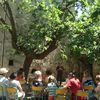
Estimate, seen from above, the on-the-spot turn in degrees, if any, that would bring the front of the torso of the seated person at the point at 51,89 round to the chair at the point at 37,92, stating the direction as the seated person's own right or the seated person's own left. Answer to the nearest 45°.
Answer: approximately 45° to the seated person's own left

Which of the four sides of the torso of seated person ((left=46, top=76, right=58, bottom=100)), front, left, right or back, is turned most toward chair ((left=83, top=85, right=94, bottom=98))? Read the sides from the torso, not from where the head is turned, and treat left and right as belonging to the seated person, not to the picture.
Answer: right

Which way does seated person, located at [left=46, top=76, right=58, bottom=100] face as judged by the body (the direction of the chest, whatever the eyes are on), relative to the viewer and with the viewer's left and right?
facing away from the viewer

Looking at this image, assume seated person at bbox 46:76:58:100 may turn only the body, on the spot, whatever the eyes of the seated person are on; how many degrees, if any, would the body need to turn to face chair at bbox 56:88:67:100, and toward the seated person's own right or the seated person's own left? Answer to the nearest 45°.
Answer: approximately 135° to the seated person's own right

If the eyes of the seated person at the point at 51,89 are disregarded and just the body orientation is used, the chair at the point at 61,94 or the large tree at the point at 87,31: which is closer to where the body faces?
the large tree

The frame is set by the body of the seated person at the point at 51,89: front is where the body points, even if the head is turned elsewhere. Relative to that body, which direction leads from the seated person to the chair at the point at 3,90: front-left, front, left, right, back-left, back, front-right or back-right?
back-left

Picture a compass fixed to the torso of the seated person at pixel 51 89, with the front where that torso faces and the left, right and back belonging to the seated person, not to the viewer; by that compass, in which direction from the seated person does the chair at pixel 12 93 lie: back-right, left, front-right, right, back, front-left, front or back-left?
back-left
